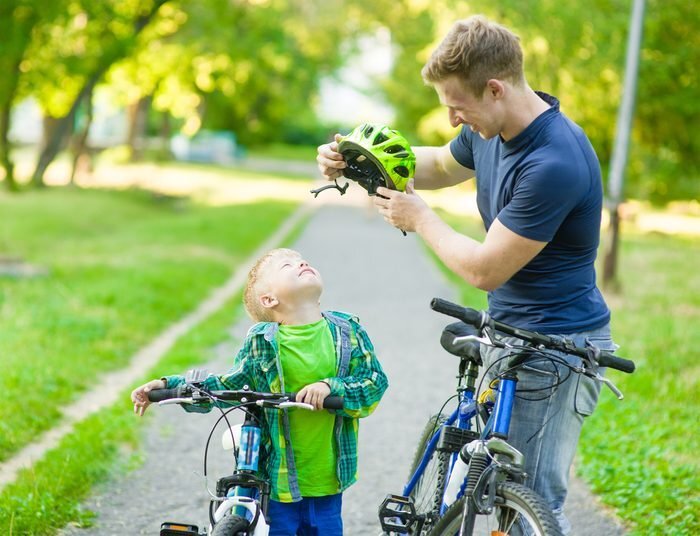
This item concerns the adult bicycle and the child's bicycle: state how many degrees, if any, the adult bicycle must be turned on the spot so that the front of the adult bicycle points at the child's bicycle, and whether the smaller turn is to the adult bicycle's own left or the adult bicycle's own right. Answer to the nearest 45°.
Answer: approximately 135° to the adult bicycle's own right

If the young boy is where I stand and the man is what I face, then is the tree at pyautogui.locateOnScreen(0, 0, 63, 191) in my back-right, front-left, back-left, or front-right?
back-left

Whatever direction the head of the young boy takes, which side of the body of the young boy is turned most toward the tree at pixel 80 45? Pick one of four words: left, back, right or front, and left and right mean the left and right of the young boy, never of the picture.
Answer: back

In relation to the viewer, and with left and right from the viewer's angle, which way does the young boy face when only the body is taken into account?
facing the viewer

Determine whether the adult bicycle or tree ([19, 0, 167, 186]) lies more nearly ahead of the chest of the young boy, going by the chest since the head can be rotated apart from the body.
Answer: the adult bicycle

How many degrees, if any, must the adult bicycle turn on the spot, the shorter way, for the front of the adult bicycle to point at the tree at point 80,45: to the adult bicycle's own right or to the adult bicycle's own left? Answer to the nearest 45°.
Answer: approximately 180°

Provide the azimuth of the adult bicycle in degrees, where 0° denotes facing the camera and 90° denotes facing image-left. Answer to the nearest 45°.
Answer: approximately 315°

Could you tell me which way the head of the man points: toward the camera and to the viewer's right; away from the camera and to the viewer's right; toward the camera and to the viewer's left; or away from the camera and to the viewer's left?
toward the camera and to the viewer's left

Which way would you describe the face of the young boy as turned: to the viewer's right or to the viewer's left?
to the viewer's right

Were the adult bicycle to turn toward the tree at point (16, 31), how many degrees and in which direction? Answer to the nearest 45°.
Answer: approximately 180°

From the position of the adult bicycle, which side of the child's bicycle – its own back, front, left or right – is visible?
left

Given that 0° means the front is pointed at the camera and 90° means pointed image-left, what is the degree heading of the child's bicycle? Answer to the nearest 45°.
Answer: approximately 0°

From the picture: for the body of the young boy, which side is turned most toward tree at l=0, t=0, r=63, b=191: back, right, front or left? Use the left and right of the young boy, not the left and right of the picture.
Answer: back

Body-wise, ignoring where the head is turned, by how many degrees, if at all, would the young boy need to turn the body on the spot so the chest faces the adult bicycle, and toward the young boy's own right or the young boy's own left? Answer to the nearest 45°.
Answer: approximately 45° to the young boy's own left
